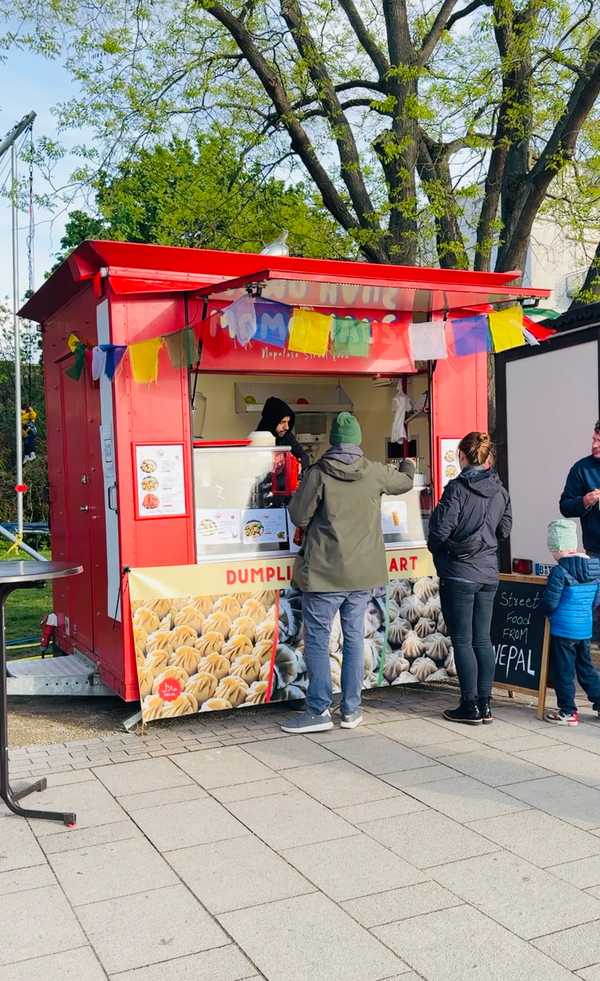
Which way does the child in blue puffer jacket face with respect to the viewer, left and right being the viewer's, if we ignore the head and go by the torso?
facing away from the viewer and to the left of the viewer

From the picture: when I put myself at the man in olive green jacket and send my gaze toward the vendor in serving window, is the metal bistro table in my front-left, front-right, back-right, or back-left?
back-left

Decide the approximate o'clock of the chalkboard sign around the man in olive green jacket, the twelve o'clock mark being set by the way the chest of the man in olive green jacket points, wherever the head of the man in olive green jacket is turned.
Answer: The chalkboard sign is roughly at 2 o'clock from the man in olive green jacket.

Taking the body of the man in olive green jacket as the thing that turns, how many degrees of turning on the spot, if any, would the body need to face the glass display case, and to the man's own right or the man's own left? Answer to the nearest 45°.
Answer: approximately 45° to the man's own left

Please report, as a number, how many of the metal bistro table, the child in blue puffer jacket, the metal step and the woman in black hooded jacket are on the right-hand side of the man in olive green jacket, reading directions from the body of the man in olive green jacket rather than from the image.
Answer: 2

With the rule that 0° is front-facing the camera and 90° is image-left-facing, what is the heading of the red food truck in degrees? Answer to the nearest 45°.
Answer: approximately 315°

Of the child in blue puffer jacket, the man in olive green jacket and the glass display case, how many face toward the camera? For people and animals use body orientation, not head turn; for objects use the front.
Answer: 1

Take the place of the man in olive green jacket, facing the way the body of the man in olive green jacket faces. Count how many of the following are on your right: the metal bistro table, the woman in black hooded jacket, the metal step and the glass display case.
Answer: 1

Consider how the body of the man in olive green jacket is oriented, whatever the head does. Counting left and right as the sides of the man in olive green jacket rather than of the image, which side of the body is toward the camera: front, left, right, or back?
back

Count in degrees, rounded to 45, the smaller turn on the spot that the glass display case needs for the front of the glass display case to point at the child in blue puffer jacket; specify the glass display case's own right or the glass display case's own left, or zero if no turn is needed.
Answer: approximately 90° to the glass display case's own left

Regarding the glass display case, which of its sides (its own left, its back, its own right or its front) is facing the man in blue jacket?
left

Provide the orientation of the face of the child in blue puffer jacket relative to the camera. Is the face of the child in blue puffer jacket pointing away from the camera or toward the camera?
away from the camera

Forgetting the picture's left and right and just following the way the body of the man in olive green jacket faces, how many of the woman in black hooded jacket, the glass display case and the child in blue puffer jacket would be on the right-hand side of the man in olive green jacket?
2
